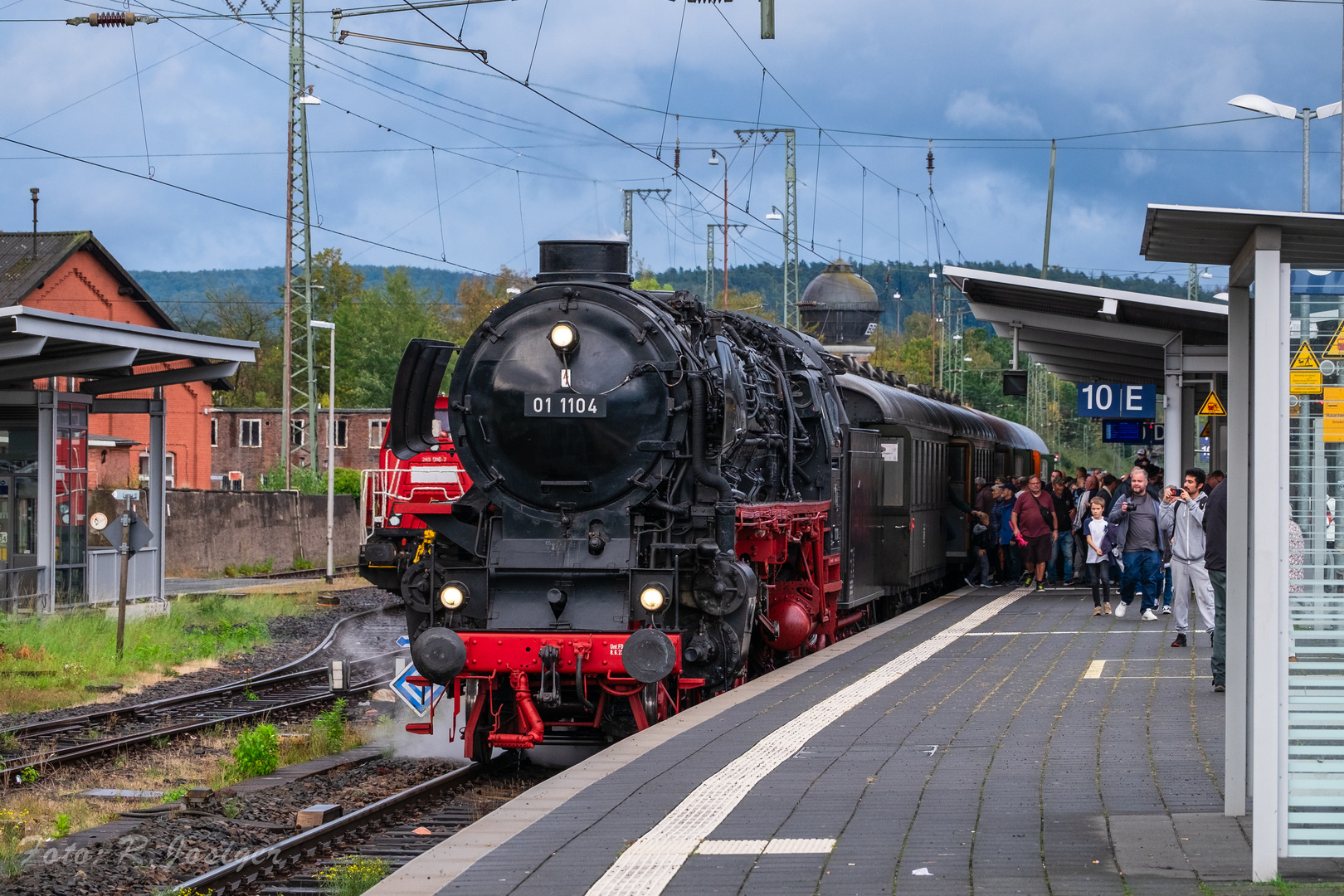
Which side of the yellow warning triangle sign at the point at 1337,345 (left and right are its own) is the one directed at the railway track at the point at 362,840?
right

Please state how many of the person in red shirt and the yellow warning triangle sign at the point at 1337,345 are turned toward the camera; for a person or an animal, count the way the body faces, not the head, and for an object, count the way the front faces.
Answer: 2

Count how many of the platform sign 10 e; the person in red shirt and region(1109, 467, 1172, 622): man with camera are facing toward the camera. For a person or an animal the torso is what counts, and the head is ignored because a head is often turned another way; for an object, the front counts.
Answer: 3

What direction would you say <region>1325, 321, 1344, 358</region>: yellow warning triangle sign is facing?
toward the camera

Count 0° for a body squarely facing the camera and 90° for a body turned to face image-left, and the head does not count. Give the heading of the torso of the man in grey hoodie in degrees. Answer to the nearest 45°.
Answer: approximately 45°

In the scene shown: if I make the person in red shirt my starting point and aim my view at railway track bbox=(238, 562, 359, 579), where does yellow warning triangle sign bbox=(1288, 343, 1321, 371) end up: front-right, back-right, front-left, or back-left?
back-left

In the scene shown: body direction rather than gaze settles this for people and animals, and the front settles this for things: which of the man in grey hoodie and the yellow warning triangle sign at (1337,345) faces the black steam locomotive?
the man in grey hoodie

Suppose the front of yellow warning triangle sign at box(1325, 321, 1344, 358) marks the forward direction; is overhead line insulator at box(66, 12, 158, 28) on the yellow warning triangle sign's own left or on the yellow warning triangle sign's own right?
on the yellow warning triangle sign's own right

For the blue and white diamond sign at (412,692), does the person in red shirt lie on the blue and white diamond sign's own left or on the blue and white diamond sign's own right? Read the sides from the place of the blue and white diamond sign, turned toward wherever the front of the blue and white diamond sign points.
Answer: on the blue and white diamond sign's own left

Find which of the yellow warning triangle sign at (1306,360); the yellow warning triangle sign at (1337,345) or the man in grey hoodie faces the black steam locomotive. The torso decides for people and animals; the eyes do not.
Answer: the man in grey hoodie

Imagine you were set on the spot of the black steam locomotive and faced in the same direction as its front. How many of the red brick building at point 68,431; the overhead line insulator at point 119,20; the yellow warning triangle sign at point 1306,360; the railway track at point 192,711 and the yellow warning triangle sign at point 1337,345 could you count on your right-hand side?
3

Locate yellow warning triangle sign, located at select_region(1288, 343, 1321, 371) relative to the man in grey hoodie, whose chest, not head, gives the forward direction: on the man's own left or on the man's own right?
on the man's own left

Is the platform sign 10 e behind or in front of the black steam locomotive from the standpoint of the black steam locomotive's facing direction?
behind

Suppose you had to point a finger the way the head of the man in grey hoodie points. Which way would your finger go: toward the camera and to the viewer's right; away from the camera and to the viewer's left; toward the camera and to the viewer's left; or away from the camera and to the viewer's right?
toward the camera and to the viewer's left

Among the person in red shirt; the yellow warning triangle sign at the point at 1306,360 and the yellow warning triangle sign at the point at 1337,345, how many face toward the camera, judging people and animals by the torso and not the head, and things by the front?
3

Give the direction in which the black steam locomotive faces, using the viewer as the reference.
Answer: facing the viewer and to the left of the viewer
